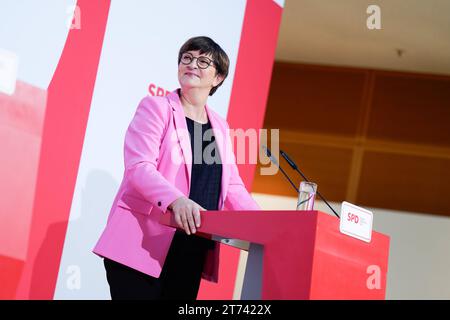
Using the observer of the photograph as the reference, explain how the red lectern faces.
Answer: facing the viewer and to the right of the viewer

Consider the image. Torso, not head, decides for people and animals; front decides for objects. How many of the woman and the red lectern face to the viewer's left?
0

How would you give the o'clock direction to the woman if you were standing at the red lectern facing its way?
The woman is roughly at 6 o'clock from the red lectern.

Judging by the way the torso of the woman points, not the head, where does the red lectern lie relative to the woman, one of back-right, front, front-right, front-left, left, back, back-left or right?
front
